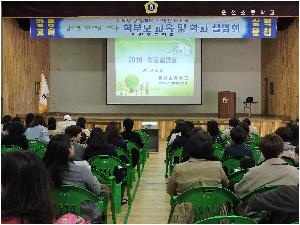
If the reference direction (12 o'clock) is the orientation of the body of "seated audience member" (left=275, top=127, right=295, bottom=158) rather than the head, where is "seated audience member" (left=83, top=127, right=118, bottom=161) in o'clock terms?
"seated audience member" (left=83, top=127, right=118, bottom=161) is roughly at 8 o'clock from "seated audience member" (left=275, top=127, right=295, bottom=158).

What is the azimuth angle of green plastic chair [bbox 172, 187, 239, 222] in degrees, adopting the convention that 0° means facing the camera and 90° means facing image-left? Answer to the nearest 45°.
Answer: approximately 180°

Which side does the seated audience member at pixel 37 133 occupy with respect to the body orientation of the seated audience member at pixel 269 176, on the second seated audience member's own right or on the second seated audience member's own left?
on the second seated audience member's own left

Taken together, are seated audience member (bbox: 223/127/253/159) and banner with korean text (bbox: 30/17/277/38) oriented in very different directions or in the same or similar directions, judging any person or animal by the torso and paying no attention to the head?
very different directions

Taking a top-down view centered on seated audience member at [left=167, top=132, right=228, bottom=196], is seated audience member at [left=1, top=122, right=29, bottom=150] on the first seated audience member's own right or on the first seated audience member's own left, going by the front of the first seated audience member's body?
on the first seated audience member's own left

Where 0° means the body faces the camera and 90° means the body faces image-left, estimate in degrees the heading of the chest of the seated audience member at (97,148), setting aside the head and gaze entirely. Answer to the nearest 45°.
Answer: approximately 180°

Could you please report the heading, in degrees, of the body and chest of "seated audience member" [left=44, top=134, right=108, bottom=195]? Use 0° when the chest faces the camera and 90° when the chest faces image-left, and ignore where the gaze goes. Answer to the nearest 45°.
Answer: approximately 225°

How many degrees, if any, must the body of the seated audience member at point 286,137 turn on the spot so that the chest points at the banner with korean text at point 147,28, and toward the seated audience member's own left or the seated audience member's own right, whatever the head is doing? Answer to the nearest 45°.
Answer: approximately 45° to the seated audience member's own left

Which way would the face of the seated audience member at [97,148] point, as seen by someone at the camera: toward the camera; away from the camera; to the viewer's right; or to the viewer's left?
away from the camera

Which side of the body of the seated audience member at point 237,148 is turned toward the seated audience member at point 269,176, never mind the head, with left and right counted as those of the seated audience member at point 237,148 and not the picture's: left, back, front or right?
back

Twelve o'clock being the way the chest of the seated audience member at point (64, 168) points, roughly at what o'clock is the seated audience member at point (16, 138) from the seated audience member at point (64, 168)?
the seated audience member at point (16, 138) is roughly at 10 o'clock from the seated audience member at point (64, 168).

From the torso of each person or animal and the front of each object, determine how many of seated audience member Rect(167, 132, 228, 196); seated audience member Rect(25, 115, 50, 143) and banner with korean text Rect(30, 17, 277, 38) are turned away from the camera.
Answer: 2

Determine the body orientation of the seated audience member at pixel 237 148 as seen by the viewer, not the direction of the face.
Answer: away from the camera

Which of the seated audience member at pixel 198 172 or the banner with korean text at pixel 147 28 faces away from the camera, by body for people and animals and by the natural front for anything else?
the seated audience member
